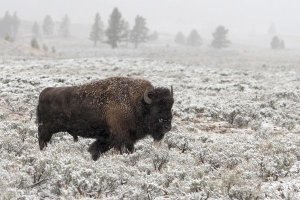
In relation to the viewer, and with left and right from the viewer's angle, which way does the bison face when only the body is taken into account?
facing to the right of the viewer

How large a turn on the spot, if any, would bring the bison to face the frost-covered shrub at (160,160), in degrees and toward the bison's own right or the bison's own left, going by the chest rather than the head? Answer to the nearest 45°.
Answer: approximately 45° to the bison's own right
